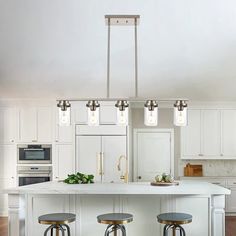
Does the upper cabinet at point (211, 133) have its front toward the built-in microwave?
no

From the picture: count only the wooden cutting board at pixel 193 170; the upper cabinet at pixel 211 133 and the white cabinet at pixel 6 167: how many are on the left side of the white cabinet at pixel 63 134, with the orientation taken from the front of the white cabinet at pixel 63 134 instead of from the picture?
2

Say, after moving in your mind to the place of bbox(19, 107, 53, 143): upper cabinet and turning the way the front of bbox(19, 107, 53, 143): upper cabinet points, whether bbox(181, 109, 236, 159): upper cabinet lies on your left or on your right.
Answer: on your left

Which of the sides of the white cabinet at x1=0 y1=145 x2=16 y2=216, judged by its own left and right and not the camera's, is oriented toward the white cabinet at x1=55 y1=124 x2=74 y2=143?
left

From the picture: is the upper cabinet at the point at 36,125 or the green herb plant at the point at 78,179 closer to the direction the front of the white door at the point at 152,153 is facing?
the green herb plant

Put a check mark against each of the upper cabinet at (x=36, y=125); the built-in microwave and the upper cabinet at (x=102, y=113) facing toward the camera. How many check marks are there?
3

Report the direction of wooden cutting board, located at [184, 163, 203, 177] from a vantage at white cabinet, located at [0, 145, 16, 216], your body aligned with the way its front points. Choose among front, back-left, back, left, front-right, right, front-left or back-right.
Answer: left

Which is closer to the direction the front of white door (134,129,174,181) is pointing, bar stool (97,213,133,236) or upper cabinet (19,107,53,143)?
the bar stool

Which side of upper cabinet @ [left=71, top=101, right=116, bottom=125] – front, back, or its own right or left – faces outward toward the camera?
front

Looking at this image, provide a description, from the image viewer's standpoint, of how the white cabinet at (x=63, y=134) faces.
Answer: facing the viewer

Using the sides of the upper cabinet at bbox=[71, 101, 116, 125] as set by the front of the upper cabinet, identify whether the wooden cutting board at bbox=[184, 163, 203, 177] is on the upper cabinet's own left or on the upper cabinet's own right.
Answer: on the upper cabinet's own left

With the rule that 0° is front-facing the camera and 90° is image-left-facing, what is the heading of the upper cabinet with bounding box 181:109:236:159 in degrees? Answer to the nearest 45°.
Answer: approximately 0°

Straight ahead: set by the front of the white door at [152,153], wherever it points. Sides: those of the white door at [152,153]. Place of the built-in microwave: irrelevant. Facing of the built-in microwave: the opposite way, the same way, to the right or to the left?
the same way

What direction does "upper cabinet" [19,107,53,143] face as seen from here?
toward the camera

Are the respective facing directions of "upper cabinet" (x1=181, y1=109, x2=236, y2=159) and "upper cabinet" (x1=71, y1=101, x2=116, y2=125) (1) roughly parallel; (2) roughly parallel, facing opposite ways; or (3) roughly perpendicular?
roughly parallel

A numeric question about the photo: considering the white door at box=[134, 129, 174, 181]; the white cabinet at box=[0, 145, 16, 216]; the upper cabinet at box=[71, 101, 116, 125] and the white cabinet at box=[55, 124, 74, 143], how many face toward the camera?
4

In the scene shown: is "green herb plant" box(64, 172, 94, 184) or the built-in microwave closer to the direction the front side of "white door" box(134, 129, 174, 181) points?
the green herb plant

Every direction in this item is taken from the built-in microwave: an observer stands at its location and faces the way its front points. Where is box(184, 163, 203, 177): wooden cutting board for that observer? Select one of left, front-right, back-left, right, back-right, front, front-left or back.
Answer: left

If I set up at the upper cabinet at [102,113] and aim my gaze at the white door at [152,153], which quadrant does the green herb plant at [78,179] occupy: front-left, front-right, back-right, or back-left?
back-right
